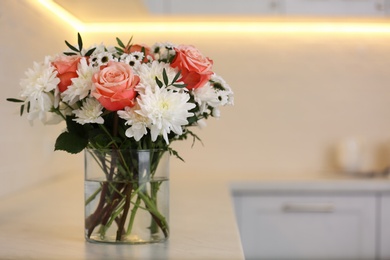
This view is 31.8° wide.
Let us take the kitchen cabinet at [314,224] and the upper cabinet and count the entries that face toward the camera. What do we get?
2

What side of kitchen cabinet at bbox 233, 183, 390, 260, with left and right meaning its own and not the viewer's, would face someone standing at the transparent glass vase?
front

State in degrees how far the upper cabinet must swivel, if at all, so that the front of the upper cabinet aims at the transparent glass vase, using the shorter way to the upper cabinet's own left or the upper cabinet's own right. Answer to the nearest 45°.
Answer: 0° — it already faces it

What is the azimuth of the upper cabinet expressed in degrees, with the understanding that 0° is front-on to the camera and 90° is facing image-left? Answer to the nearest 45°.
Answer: approximately 0°

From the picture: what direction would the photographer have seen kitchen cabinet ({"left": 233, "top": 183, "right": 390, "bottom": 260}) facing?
facing the viewer
